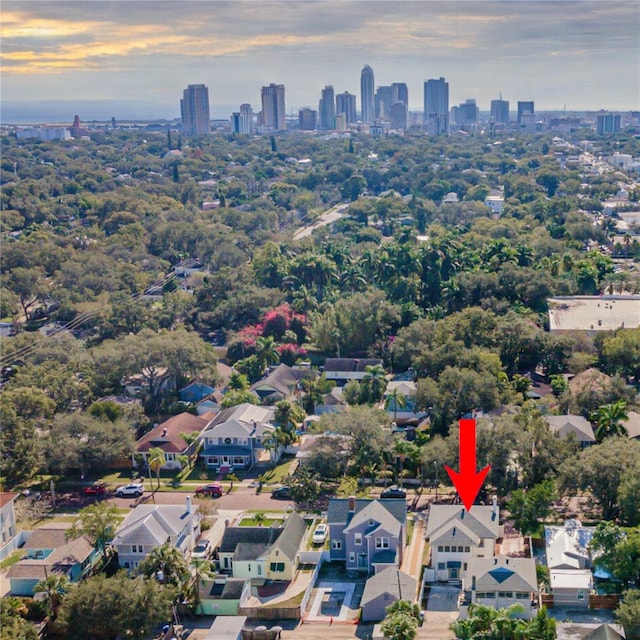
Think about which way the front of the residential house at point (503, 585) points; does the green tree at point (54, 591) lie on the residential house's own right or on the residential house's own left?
on the residential house's own right

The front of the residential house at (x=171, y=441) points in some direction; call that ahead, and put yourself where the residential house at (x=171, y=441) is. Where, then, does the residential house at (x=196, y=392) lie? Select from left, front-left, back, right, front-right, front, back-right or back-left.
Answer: back

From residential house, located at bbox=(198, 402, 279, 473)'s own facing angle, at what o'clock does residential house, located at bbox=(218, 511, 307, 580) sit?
residential house, located at bbox=(218, 511, 307, 580) is roughly at 12 o'clock from residential house, located at bbox=(198, 402, 279, 473).

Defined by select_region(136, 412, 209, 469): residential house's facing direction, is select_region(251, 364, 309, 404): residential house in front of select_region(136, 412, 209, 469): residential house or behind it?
behind

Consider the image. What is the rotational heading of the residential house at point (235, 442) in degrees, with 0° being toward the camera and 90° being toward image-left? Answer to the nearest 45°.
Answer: approximately 0°

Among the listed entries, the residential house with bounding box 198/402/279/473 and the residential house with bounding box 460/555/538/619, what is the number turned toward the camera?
2

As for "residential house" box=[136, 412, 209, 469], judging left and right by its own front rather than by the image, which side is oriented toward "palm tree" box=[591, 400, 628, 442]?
left

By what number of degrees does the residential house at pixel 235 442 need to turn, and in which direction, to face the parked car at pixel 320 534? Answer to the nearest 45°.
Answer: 0° — it already faces it

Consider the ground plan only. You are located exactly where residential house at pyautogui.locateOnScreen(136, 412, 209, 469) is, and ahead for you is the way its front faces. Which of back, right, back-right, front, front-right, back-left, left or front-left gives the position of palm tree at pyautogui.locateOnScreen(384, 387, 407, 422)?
left

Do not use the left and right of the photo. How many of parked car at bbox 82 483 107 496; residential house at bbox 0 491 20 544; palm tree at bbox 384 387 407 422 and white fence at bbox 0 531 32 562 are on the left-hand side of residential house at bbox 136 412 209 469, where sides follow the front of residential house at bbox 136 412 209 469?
1

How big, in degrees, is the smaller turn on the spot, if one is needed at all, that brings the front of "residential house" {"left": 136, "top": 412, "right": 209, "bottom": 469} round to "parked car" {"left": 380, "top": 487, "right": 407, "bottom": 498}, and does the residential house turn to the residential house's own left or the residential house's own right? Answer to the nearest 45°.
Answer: approximately 45° to the residential house's own left

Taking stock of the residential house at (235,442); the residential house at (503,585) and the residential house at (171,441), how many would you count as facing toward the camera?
3

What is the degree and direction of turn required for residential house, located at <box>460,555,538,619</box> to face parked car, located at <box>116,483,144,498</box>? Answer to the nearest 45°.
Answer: approximately 135° to its right
